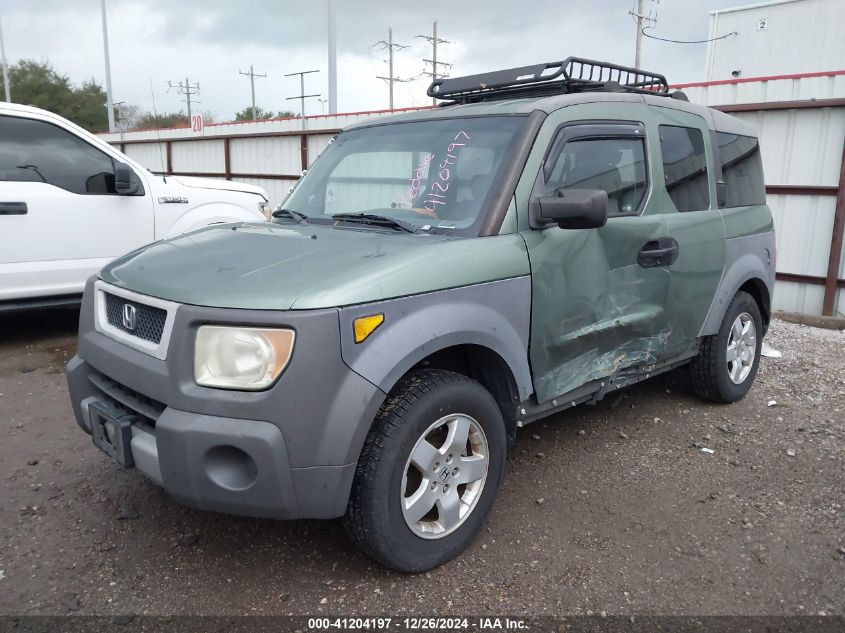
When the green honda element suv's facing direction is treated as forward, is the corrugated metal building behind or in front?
behind

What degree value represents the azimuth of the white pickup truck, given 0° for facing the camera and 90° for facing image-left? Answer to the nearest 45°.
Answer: approximately 270°

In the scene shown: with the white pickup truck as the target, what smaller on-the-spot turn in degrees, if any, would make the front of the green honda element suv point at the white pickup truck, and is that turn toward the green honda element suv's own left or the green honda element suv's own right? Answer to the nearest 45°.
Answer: approximately 90° to the green honda element suv's own right

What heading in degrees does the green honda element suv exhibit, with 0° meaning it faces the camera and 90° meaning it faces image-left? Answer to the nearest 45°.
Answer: approximately 45°

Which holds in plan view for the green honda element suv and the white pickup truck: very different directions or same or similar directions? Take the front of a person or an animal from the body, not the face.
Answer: very different directions

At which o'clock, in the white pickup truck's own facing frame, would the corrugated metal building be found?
The corrugated metal building is roughly at 11 o'clock from the white pickup truck.

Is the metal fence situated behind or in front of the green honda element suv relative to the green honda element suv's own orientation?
behind
